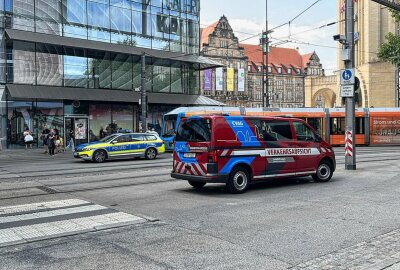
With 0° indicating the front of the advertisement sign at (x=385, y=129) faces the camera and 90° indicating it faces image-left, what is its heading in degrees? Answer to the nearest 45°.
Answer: approximately 0°

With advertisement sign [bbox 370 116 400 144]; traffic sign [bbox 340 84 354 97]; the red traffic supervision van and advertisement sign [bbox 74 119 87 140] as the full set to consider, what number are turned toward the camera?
3

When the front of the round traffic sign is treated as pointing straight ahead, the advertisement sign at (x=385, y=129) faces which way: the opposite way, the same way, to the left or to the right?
the same way

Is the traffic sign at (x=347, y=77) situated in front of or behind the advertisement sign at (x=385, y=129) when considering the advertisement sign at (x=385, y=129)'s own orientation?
in front

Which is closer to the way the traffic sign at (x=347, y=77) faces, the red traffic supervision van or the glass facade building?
the red traffic supervision van

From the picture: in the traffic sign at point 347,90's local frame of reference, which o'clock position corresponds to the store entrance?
The store entrance is roughly at 4 o'clock from the traffic sign.

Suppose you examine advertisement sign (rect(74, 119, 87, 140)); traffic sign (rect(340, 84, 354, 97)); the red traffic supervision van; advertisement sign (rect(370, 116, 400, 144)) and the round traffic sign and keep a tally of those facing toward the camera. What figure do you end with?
4

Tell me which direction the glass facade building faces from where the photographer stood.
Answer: facing the viewer and to the right of the viewer

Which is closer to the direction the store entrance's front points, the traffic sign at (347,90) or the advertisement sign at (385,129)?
the traffic sign

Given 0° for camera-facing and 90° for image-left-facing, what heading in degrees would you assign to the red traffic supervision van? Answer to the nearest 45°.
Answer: approximately 225°

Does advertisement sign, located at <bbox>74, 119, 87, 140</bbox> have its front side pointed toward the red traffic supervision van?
yes

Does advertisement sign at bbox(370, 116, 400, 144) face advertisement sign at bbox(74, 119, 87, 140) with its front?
no

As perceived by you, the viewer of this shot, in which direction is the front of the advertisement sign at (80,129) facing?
facing the viewer

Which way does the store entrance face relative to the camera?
toward the camera

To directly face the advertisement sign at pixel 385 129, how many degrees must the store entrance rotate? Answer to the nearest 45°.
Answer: approximately 90° to its left

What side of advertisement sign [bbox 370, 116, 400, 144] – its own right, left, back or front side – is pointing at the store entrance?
right

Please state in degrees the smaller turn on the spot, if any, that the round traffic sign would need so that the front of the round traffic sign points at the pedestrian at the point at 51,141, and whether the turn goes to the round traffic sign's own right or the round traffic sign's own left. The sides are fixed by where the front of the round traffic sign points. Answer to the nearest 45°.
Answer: approximately 90° to the round traffic sign's own right

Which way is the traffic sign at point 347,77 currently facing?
toward the camera

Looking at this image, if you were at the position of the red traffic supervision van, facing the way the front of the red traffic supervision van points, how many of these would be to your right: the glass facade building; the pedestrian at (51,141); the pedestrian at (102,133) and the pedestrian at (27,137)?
0

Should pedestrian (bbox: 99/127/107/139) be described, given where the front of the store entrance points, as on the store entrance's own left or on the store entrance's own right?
on the store entrance's own left
